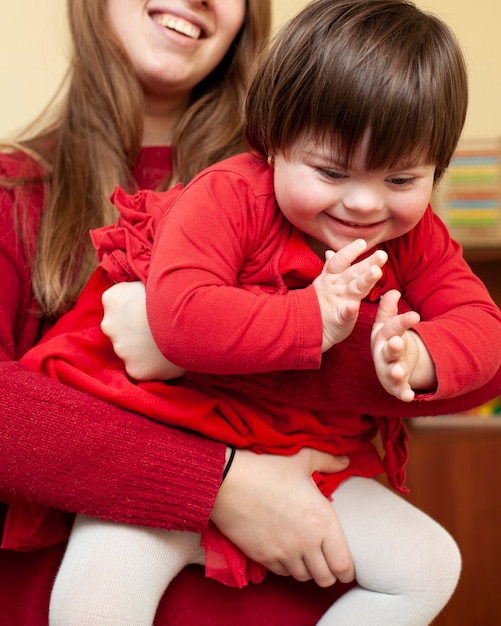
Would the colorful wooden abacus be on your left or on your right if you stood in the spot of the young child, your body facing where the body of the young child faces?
on your left

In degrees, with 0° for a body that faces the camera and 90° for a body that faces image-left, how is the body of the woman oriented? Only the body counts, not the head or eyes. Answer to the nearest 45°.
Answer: approximately 315°

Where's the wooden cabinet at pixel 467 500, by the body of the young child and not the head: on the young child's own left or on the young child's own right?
on the young child's own left

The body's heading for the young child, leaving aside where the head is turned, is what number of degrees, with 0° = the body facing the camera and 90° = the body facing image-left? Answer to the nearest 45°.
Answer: approximately 315°
